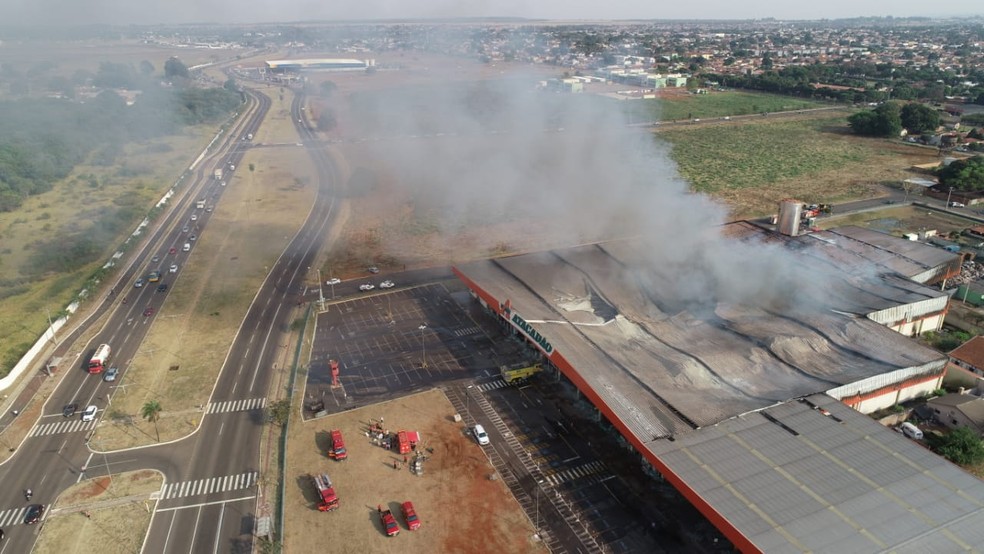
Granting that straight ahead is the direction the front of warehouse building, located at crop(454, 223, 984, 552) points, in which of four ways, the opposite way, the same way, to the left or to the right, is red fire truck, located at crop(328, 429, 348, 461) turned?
to the left

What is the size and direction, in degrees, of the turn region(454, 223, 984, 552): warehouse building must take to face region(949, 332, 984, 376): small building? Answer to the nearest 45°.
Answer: approximately 180°

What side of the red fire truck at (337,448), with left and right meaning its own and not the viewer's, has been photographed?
front

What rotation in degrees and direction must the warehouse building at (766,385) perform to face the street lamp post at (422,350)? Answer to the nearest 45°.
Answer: approximately 45° to its right

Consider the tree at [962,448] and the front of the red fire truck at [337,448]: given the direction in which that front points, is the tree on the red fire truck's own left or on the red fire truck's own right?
on the red fire truck's own left

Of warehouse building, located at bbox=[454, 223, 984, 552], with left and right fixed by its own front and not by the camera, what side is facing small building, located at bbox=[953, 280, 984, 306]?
back

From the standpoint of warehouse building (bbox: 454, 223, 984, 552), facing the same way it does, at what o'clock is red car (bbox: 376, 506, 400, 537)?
The red car is roughly at 12 o'clock from the warehouse building.

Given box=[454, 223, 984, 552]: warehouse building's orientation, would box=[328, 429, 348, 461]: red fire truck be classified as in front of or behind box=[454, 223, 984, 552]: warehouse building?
in front

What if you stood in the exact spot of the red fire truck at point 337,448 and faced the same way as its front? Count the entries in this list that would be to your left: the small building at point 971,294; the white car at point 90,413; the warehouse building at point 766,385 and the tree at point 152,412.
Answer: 2

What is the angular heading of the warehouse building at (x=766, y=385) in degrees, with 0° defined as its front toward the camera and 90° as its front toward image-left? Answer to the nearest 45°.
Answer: approximately 45°

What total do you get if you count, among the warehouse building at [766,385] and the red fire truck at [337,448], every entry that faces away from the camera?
0

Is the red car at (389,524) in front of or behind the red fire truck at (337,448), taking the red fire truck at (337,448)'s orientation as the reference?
in front

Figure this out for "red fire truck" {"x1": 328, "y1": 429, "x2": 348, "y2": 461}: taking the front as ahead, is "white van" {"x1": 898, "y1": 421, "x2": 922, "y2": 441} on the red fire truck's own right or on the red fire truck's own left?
on the red fire truck's own left

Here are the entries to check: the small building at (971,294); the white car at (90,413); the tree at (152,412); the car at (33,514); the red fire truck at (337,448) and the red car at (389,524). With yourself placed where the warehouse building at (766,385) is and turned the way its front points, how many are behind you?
1

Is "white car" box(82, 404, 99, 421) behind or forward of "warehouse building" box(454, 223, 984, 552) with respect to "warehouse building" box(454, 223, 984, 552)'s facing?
forward

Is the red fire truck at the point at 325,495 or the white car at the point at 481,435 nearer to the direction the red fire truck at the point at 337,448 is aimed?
the red fire truck
